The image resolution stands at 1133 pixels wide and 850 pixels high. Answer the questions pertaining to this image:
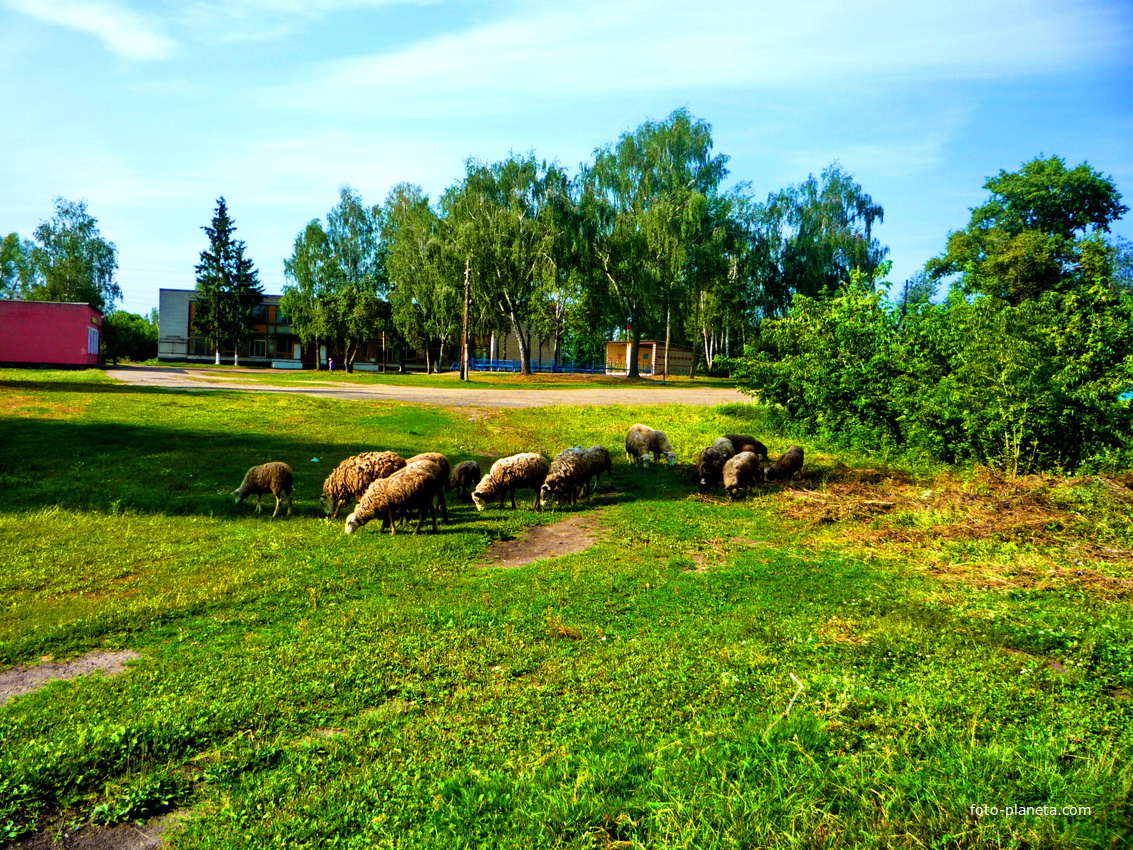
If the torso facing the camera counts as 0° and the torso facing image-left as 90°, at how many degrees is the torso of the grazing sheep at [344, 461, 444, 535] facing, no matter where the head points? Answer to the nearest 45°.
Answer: approximately 90°

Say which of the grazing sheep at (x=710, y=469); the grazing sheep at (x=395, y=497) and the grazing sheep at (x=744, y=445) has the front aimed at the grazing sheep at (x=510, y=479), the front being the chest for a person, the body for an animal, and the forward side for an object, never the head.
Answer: the grazing sheep at (x=710, y=469)

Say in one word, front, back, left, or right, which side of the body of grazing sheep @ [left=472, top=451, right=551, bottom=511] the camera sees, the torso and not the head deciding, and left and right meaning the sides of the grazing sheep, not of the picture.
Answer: left

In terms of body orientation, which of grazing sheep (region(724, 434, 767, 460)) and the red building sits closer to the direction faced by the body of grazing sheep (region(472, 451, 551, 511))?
the red building

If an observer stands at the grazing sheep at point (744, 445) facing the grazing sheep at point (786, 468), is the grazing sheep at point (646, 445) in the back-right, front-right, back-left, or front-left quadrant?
back-right

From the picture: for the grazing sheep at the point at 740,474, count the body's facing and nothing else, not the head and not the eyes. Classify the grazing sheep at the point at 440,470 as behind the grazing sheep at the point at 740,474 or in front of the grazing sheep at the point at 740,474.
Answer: in front

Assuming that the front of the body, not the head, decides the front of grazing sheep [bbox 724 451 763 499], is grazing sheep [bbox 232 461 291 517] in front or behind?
in front

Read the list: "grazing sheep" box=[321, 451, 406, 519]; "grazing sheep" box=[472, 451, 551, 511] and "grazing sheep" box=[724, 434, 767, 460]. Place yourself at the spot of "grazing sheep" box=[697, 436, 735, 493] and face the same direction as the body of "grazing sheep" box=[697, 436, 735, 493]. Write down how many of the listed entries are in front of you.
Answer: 2
